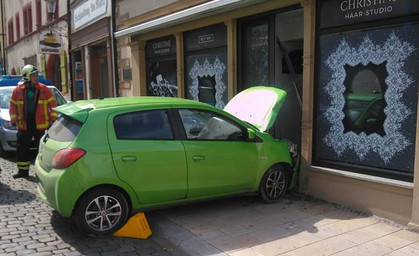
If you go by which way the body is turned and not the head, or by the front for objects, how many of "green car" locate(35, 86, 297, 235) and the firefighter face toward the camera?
1

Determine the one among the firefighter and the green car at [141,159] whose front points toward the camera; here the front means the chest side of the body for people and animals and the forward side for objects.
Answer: the firefighter

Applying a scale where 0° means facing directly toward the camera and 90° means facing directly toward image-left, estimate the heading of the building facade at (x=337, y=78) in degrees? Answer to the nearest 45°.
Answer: approximately 45°

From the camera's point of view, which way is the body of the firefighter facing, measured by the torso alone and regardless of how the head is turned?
toward the camera

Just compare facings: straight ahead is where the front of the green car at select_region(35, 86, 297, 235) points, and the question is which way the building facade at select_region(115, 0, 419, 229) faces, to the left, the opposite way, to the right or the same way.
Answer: the opposite way

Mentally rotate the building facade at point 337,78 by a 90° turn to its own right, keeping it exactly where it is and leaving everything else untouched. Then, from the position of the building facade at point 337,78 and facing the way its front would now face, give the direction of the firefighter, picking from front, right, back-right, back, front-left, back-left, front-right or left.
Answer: front-left

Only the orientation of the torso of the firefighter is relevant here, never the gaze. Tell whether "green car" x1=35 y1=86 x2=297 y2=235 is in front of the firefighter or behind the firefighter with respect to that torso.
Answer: in front

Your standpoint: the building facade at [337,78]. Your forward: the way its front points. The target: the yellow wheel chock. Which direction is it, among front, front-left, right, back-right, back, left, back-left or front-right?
front

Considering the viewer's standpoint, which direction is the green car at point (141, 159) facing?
facing away from the viewer and to the right of the viewer

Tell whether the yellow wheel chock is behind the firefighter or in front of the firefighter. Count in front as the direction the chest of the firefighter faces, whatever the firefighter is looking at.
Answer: in front
